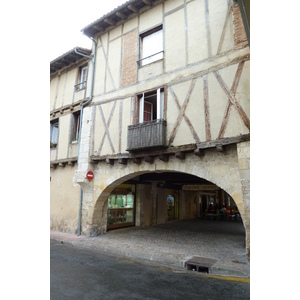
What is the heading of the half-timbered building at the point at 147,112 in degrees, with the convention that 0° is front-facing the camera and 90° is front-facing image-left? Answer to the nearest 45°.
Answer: approximately 45°
